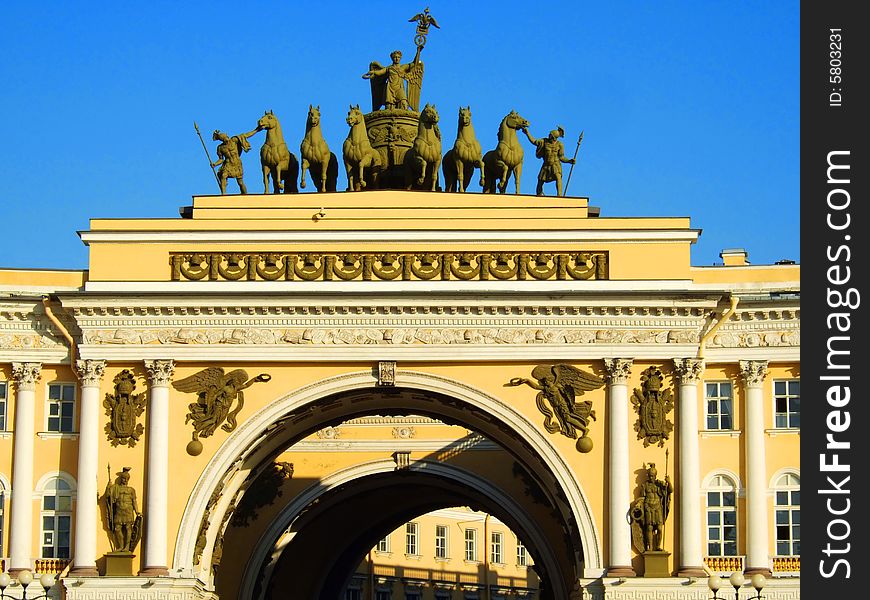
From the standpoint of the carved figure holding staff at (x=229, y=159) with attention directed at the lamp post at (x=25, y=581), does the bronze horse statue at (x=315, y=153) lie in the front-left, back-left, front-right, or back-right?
back-left

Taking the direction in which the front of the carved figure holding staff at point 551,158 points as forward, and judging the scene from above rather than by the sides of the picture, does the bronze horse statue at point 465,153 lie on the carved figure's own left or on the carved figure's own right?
on the carved figure's own right

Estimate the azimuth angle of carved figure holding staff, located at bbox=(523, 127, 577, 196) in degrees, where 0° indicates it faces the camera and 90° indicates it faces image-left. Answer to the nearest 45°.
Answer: approximately 0°

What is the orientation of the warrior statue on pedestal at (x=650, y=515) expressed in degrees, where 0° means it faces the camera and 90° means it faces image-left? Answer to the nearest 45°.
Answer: approximately 0°

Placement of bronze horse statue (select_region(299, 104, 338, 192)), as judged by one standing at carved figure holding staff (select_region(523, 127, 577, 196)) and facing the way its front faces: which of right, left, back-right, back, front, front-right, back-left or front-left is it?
right

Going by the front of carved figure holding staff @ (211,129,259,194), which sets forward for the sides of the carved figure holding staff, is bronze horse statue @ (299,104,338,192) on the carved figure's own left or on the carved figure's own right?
on the carved figure's own left

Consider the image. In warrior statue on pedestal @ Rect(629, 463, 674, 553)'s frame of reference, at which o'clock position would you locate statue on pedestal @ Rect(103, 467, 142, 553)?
statue on pedestal @ Rect(103, 467, 142, 553) is roughly at 3 o'clock from warrior statue on pedestal @ Rect(629, 463, 674, 553).

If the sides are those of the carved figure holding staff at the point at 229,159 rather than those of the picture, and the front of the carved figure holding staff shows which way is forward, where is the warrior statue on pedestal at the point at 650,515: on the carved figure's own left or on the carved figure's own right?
on the carved figure's own left
